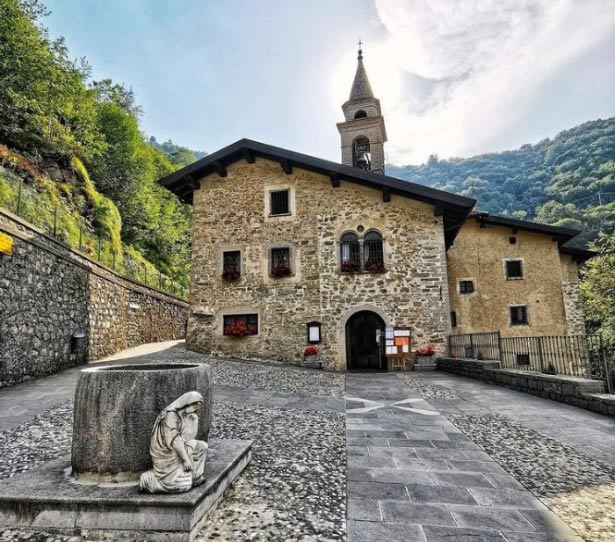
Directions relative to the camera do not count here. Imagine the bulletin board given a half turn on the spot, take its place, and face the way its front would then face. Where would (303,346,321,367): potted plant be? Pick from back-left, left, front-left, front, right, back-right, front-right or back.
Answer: left

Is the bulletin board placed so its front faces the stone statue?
yes

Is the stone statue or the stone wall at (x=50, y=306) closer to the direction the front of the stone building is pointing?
the stone statue

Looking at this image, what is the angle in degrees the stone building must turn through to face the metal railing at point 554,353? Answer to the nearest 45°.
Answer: approximately 45° to its left

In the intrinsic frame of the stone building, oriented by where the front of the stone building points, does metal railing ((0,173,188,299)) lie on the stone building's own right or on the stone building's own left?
on the stone building's own right

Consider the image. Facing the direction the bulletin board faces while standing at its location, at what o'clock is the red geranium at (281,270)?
The red geranium is roughly at 3 o'clock from the bulletin board.

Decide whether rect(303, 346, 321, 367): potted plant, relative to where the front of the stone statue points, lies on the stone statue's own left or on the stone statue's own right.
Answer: on the stone statue's own left

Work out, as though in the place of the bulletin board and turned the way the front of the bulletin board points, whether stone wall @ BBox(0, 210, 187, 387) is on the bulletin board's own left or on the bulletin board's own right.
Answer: on the bulletin board's own right

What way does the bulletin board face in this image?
toward the camera

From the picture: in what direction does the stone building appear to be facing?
toward the camera

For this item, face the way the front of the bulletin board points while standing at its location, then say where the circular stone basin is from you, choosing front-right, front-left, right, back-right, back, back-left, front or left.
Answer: front

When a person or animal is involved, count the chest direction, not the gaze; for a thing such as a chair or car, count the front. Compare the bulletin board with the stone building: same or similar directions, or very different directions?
same or similar directions
